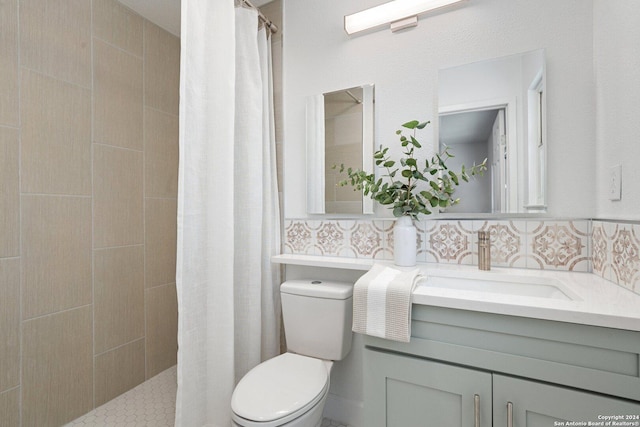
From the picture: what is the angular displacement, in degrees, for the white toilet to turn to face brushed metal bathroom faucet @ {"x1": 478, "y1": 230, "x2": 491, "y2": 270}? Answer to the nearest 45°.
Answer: approximately 135° to its left

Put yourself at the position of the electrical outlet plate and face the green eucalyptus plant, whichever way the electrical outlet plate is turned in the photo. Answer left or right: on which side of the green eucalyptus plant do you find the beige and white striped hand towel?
left

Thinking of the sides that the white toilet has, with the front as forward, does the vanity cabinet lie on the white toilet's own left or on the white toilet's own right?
on the white toilet's own left

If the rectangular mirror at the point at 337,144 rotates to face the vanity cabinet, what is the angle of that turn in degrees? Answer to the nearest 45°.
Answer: approximately 90° to its left

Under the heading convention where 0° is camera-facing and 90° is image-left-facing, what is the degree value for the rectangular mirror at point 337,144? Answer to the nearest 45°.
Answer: approximately 45°

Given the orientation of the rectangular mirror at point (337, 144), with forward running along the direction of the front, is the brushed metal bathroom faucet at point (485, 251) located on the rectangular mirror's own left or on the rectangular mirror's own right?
on the rectangular mirror's own left

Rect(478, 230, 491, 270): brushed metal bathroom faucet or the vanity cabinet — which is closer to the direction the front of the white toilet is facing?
the vanity cabinet
